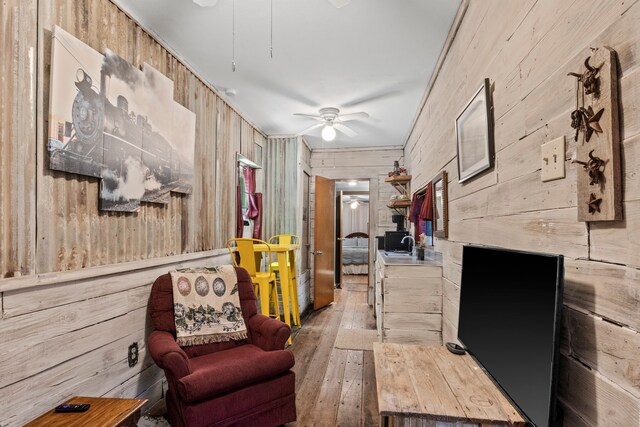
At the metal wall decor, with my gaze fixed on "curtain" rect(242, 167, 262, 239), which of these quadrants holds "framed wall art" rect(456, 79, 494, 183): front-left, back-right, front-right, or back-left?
front-right

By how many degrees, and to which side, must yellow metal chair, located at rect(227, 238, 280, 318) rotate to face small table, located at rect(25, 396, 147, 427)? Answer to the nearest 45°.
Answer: approximately 135° to its right

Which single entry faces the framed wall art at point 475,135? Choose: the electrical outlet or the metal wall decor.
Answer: the electrical outlet

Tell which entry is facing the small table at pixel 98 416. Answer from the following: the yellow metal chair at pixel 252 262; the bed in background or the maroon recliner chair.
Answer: the bed in background

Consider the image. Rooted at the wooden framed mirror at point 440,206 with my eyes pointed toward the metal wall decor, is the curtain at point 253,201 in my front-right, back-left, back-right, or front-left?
back-right

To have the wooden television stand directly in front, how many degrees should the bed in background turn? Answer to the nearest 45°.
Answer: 0° — it already faces it

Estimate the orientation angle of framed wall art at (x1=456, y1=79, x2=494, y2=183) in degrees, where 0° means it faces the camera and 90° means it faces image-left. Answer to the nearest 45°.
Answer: approximately 45°

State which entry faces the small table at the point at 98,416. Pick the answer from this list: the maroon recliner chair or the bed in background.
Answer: the bed in background

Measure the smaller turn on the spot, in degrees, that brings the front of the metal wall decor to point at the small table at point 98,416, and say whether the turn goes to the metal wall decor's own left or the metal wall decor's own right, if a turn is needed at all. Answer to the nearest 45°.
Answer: approximately 45° to the metal wall decor's own right

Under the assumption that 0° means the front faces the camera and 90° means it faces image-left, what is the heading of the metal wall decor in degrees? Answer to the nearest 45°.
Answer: approximately 45°

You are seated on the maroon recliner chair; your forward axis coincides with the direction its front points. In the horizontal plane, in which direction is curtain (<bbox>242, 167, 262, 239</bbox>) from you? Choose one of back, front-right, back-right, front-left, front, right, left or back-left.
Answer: back-left

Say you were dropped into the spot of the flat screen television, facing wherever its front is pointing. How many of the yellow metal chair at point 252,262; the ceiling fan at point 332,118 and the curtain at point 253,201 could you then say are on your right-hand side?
3

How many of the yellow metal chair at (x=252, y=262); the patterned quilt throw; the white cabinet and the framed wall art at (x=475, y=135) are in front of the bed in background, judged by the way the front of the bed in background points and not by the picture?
4

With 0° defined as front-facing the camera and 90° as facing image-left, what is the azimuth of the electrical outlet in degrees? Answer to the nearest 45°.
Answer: approximately 315°

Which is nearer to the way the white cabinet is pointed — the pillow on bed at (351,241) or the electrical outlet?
the electrical outlet

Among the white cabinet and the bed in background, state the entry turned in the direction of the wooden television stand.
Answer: the bed in background

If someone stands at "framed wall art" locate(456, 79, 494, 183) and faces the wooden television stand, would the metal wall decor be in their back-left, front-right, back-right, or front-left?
front-left

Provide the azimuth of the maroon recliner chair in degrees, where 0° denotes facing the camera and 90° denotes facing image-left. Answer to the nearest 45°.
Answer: approximately 315°

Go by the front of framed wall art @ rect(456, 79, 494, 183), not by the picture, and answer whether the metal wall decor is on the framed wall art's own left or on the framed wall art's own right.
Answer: on the framed wall art's own left
